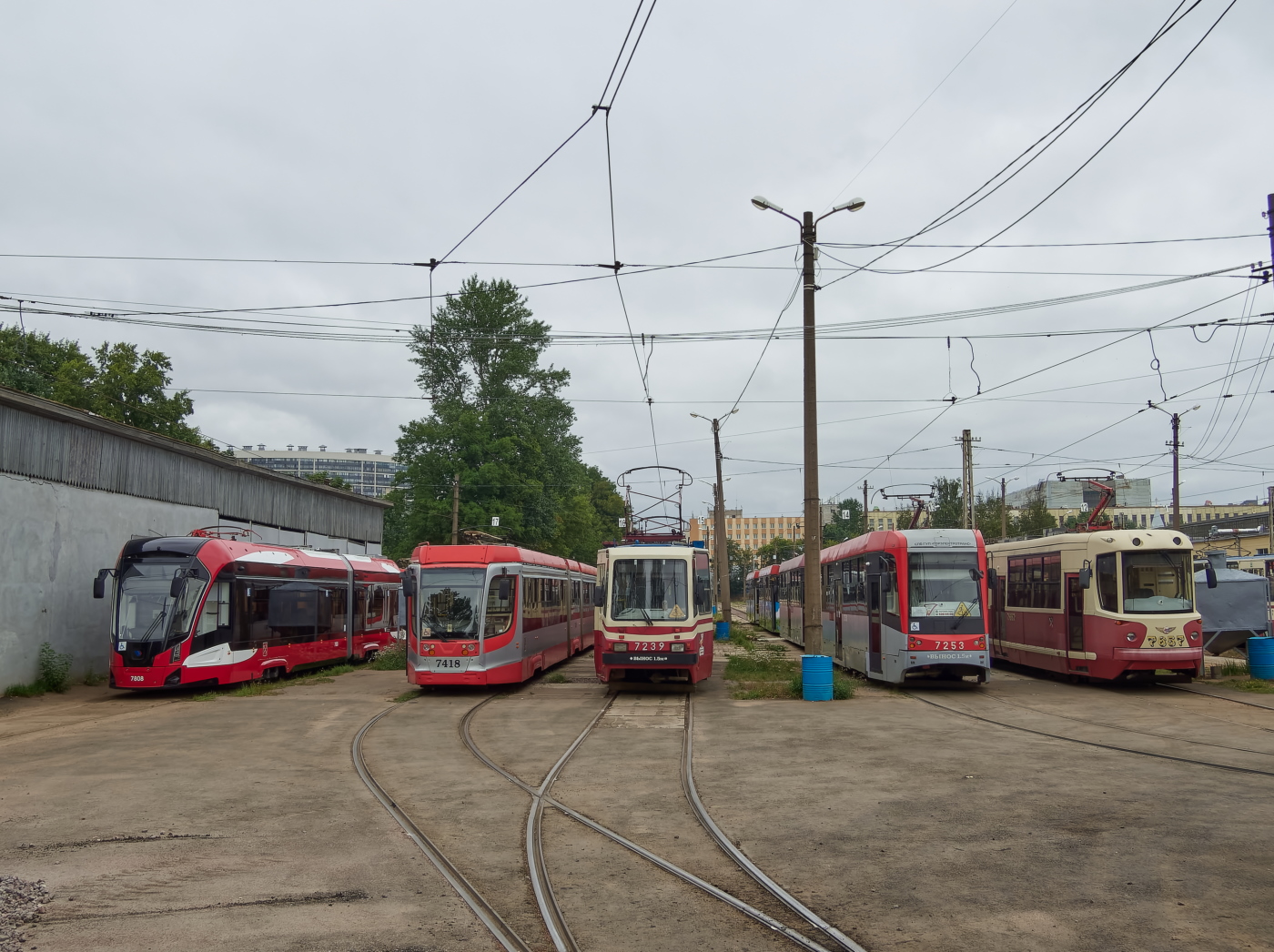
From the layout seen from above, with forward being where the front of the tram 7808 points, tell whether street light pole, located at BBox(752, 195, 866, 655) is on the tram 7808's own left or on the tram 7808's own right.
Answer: on the tram 7808's own left

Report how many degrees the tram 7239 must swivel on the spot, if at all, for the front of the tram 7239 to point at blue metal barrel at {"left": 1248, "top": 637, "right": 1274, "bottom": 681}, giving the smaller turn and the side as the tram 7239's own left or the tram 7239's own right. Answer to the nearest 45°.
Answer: approximately 90° to the tram 7239's own left

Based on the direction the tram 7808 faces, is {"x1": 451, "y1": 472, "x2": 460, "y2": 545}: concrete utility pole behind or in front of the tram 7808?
behind

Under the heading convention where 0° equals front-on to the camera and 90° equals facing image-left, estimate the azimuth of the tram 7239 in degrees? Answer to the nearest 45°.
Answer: approximately 0°

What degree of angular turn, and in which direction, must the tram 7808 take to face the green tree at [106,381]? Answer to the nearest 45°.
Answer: approximately 135° to its right

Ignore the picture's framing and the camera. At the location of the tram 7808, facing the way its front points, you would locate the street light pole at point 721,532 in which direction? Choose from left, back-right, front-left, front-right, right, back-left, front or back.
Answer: back

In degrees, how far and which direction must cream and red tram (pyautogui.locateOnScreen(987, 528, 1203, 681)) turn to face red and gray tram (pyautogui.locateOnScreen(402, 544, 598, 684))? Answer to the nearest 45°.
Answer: approximately 135° to its right

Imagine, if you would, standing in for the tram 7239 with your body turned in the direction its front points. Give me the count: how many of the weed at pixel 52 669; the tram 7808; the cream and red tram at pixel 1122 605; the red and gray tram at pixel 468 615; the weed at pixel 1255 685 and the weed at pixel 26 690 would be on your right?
4

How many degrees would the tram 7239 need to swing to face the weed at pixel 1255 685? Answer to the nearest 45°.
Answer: approximately 90° to its left

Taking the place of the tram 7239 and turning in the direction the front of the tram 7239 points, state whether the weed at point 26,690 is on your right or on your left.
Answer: on your right

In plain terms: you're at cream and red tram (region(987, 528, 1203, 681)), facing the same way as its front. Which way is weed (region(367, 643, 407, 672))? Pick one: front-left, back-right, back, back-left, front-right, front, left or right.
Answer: back-right

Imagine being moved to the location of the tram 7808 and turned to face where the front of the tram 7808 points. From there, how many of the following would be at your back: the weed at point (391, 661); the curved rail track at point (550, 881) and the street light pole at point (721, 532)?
2
